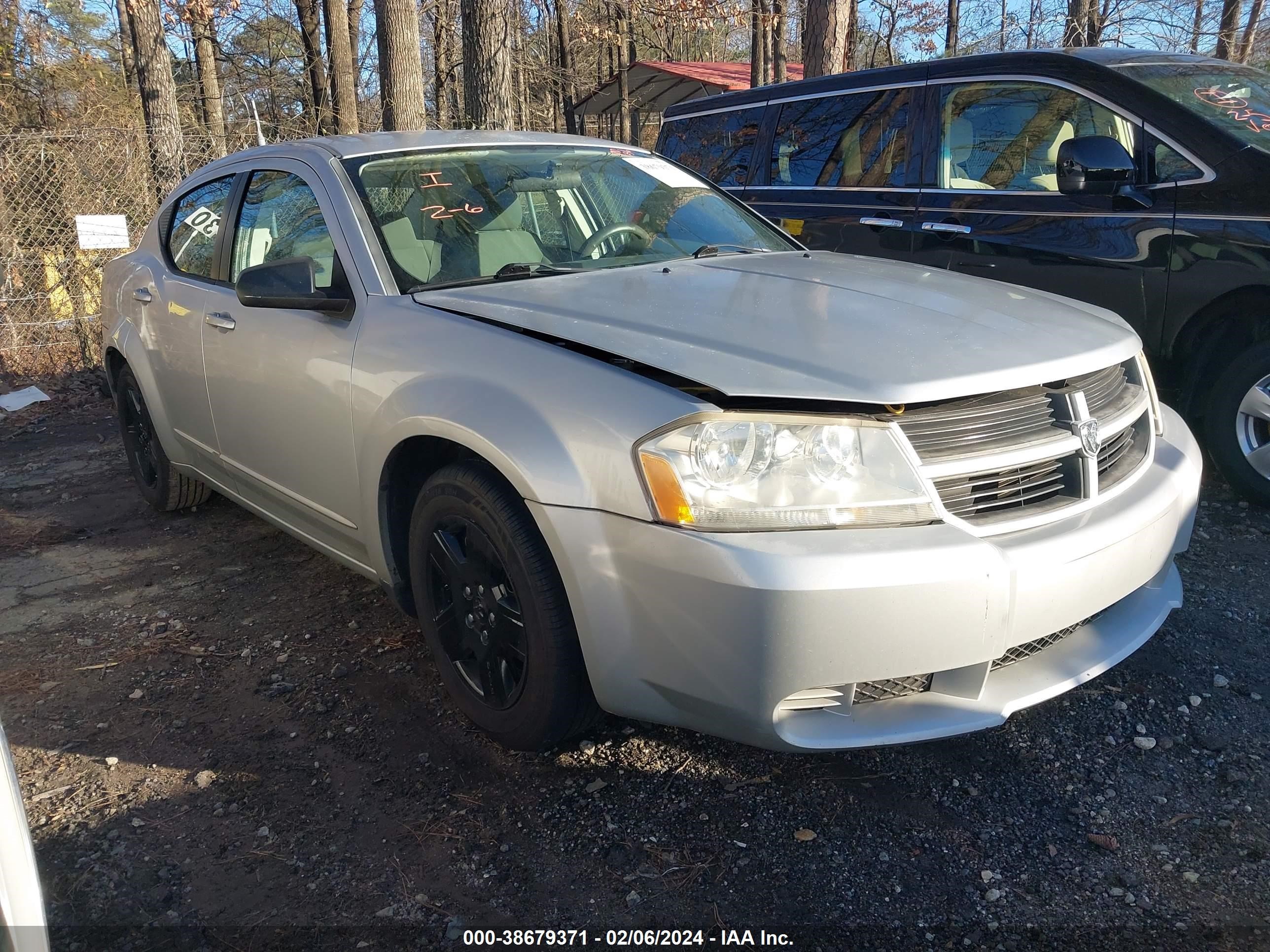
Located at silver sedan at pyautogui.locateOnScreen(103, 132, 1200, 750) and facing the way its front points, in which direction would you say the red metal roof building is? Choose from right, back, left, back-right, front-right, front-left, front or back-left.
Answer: back-left

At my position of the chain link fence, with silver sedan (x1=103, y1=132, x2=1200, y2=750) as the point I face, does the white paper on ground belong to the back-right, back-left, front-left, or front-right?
front-right

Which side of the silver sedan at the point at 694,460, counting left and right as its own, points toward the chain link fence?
back

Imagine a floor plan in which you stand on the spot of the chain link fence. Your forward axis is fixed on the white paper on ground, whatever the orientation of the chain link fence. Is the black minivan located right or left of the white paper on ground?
left

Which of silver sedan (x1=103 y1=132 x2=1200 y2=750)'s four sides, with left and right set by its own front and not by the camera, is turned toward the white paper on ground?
back

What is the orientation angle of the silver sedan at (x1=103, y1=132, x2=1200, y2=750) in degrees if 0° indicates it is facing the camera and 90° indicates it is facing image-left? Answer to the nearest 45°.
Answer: approximately 315°

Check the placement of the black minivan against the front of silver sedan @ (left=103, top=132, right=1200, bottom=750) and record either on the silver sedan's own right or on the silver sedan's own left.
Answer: on the silver sedan's own left

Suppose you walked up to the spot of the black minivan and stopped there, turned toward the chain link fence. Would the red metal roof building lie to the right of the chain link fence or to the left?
right

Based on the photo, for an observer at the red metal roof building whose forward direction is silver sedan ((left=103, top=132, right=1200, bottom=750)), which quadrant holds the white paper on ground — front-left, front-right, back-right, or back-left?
front-right

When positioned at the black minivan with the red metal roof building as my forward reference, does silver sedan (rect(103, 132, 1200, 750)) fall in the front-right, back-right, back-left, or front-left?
back-left

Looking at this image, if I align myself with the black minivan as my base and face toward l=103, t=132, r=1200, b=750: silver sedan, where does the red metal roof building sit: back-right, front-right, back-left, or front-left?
back-right

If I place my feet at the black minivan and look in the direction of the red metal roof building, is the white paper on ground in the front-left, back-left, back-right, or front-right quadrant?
front-left
